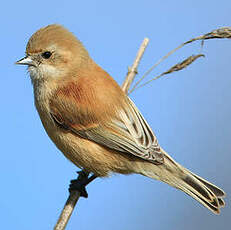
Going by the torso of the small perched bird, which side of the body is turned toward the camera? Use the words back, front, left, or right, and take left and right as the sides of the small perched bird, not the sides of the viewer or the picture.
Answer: left
